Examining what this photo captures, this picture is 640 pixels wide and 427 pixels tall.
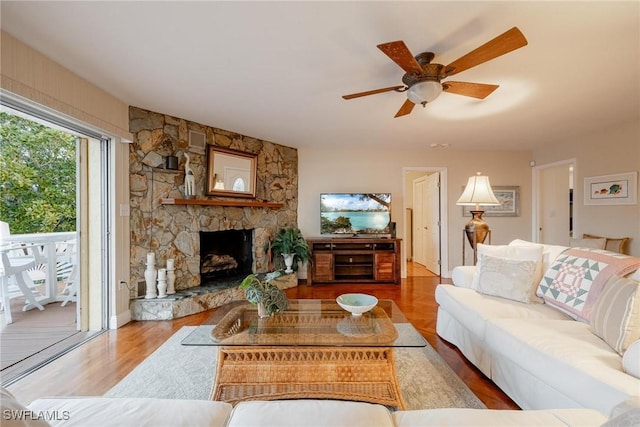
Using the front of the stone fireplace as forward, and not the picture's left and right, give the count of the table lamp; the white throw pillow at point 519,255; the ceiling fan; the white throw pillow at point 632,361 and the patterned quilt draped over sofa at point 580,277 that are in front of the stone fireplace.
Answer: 5

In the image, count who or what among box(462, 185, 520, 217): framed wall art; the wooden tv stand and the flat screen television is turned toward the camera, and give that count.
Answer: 3

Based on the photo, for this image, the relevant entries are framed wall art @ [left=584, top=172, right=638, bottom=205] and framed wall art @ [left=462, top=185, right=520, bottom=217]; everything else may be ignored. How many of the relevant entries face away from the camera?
0

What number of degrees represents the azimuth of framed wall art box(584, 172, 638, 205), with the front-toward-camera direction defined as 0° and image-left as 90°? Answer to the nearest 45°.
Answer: approximately 45°

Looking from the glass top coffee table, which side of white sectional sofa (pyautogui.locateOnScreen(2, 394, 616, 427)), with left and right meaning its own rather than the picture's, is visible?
front

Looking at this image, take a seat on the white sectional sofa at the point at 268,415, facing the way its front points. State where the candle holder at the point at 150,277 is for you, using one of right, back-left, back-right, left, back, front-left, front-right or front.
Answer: front-left

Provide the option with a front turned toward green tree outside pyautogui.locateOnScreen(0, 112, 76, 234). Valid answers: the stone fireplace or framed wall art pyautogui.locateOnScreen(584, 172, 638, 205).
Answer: the framed wall art

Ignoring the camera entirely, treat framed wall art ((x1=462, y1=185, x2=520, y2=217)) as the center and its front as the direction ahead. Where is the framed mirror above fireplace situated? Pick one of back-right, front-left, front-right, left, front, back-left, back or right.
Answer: front-right

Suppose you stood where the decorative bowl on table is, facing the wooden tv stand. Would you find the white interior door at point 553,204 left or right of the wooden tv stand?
right

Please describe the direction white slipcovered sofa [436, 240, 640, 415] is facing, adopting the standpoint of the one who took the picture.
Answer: facing the viewer and to the left of the viewer

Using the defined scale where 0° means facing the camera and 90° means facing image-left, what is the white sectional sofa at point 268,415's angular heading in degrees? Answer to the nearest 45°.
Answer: approximately 180°

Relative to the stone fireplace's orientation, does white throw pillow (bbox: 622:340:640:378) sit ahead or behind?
ahead

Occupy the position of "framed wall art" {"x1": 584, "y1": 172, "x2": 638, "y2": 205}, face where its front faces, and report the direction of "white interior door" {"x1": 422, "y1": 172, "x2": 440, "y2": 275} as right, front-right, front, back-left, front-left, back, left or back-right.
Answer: front-right

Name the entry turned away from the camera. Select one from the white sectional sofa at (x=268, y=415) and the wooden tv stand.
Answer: the white sectional sofa

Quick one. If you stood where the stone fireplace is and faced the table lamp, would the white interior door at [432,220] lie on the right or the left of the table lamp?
left
